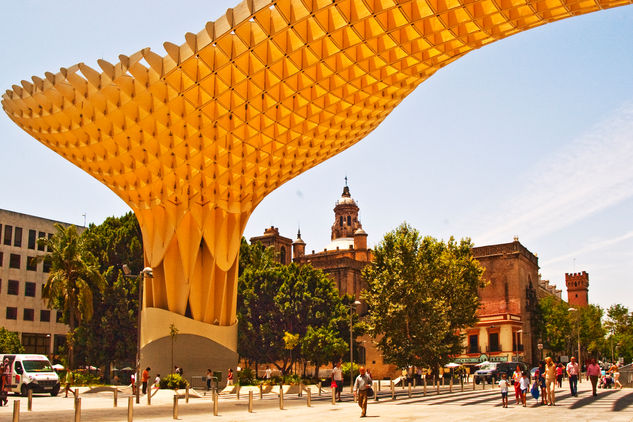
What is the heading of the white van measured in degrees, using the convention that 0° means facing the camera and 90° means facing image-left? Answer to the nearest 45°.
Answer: approximately 315°

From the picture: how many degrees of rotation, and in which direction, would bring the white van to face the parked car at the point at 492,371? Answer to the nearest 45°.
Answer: approximately 45° to its left

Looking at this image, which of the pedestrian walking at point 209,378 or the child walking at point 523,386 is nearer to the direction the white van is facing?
the child walking
